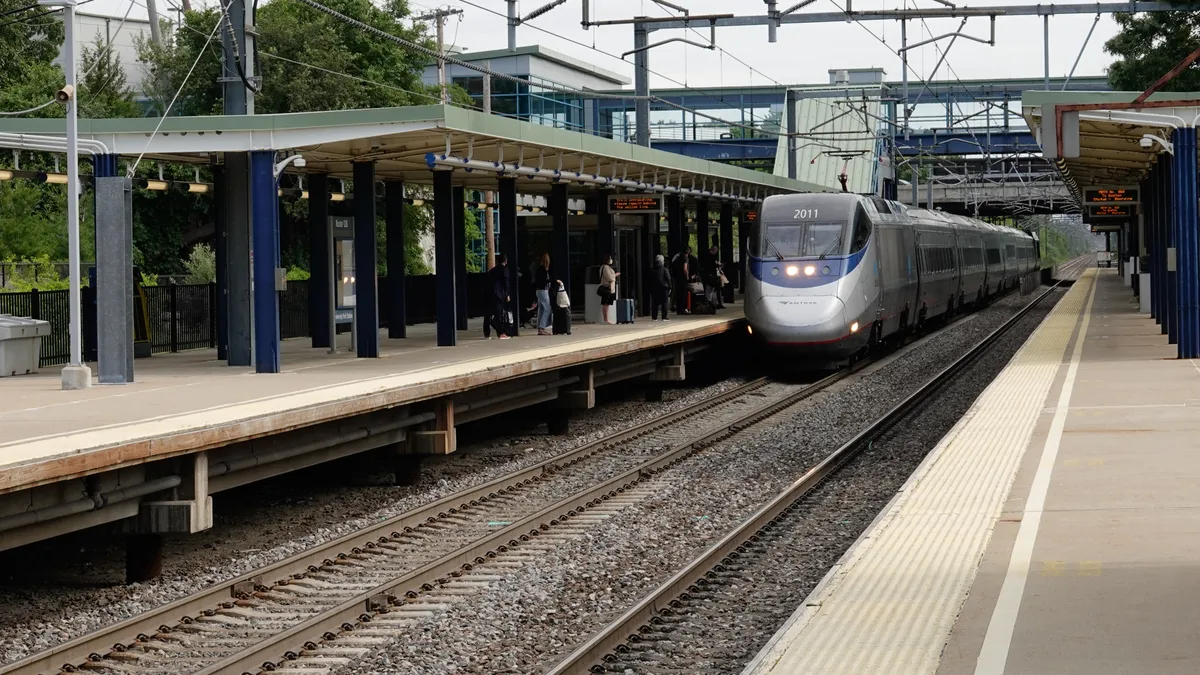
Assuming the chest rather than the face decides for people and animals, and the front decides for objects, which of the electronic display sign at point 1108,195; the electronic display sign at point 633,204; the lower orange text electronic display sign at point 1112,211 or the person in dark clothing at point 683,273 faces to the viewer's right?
the person in dark clothing

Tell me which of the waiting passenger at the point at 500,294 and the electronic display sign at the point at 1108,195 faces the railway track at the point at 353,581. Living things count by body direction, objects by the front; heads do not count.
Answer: the electronic display sign

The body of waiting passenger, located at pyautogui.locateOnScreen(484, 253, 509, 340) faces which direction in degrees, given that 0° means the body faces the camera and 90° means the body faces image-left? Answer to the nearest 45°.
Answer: approximately 270°

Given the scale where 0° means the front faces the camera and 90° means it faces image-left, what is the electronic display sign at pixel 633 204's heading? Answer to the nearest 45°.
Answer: approximately 0°

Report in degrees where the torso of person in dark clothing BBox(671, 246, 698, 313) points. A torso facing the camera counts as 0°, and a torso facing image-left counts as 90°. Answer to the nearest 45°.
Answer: approximately 270°

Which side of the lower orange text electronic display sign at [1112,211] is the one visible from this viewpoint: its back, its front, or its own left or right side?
front

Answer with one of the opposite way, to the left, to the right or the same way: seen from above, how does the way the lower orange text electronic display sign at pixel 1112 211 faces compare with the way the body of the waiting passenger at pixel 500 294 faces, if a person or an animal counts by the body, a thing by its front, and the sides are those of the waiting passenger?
to the right

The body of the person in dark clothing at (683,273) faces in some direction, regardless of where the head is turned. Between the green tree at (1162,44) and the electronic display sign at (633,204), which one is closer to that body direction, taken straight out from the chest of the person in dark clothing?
the green tree

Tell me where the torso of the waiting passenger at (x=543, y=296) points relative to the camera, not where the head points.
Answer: to the viewer's right

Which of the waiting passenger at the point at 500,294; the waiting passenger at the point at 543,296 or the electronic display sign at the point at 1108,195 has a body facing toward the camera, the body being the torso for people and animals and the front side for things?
the electronic display sign

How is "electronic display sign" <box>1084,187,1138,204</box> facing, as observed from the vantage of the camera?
facing the viewer

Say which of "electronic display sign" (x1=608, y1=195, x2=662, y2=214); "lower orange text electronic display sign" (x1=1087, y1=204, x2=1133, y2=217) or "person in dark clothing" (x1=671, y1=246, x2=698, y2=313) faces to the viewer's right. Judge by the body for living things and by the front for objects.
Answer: the person in dark clothing
